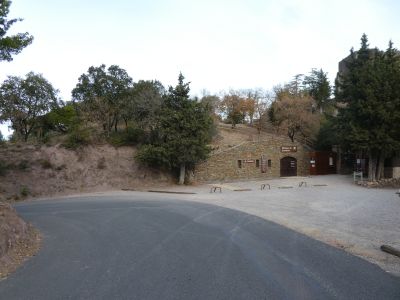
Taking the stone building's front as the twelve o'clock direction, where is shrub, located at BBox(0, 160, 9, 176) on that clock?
The shrub is roughly at 2 o'clock from the stone building.

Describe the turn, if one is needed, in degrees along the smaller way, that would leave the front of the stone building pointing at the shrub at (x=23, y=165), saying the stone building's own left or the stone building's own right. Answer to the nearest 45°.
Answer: approximately 90° to the stone building's own right

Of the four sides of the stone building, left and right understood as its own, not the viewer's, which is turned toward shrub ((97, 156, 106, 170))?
right

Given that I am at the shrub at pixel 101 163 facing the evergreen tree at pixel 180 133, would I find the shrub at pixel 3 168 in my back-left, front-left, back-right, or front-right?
back-right

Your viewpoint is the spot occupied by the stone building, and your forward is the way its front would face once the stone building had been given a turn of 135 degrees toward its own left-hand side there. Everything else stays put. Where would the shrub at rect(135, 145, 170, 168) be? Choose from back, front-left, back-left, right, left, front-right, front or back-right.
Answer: back

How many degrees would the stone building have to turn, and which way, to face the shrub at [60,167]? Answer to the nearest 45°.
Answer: approximately 90° to its right

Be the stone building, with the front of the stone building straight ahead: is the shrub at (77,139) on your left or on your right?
on your right

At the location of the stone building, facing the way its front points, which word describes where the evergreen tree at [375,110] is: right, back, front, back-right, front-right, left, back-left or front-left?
front-left

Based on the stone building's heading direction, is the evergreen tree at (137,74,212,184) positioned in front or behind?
in front

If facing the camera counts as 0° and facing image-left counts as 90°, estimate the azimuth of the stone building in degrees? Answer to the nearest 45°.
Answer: approximately 0°

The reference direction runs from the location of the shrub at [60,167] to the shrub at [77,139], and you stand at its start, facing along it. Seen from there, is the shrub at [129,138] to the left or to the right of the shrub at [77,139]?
right
